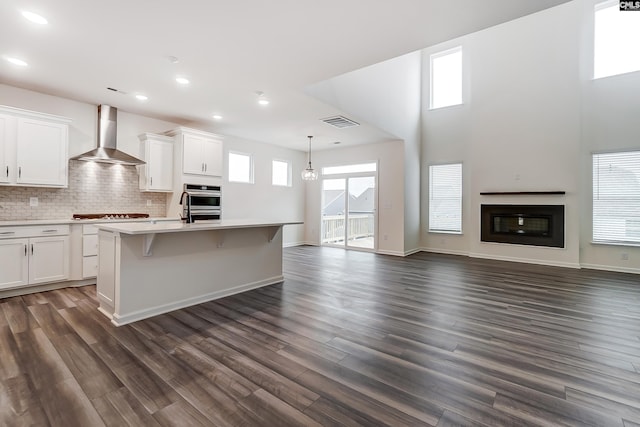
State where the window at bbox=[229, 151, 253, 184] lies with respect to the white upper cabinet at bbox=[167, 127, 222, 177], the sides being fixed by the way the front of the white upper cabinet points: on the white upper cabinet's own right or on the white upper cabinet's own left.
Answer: on the white upper cabinet's own left

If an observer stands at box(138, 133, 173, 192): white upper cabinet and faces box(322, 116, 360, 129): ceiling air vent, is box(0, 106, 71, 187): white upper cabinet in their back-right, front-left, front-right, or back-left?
back-right

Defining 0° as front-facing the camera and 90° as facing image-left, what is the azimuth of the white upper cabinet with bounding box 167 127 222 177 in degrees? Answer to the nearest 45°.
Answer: approximately 315°

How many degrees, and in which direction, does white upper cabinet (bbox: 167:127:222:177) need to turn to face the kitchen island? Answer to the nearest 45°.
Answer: approximately 45° to its right

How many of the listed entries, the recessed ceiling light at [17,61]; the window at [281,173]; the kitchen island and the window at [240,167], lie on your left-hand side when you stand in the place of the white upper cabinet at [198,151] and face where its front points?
2

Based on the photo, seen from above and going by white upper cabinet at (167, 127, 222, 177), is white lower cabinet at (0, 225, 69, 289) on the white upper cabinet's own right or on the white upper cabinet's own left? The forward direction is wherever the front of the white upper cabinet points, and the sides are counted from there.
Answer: on the white upper cabinet's own right

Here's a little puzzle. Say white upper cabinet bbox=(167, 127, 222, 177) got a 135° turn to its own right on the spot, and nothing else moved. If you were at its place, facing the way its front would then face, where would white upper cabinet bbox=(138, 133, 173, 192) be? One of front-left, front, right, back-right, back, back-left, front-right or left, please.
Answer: front

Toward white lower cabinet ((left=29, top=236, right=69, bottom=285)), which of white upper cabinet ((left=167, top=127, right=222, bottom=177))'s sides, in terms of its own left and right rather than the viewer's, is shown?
right

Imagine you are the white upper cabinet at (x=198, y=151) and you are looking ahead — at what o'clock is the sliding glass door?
The sliding glass door is roughly at 10 o'clock from the white upper cabinet.

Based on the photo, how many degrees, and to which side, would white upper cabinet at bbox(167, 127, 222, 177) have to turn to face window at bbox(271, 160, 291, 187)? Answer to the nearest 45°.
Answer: approximately 90° to its left

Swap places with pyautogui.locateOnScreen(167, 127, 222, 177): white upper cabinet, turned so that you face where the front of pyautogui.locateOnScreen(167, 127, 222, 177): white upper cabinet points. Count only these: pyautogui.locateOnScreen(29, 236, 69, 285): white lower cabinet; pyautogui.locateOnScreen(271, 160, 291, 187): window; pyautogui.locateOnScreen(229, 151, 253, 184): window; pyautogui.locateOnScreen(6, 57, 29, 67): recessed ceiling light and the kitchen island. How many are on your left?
2

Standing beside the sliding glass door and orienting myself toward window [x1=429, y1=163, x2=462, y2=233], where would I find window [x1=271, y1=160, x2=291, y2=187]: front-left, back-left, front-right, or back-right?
back-right
